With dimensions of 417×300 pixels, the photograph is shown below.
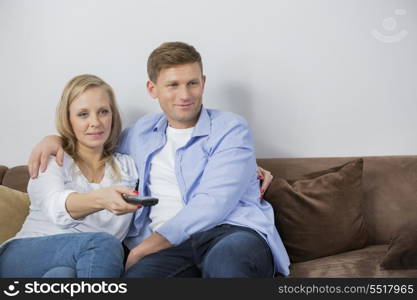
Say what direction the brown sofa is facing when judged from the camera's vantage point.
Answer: facing the viewer
